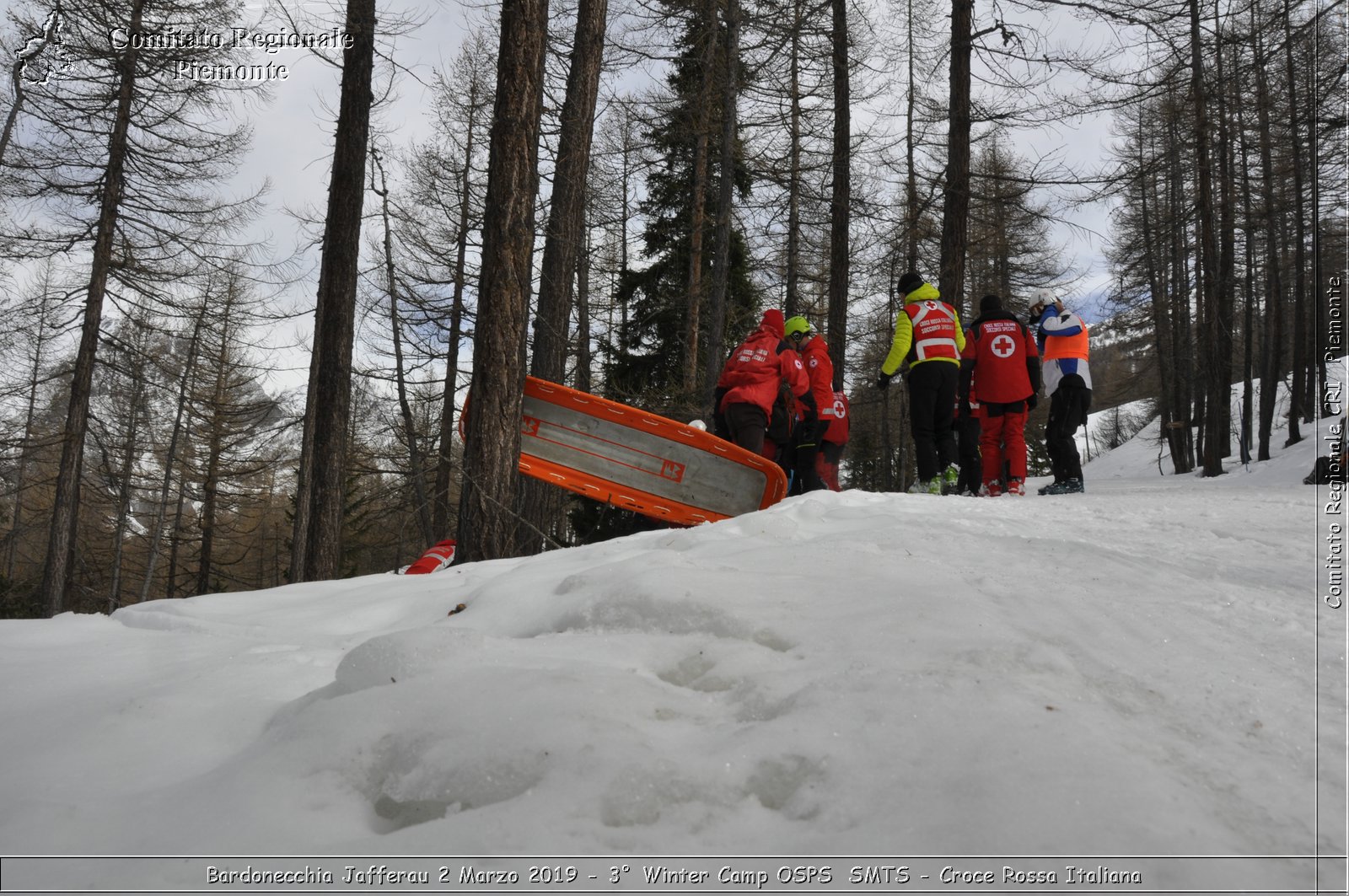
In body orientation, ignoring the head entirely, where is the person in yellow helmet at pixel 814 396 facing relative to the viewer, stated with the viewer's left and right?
facing to the left of the viewer

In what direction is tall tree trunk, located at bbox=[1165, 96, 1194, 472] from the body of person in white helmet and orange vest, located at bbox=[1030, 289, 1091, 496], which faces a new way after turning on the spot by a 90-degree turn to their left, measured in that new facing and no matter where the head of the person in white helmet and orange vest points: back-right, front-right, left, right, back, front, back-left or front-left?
back

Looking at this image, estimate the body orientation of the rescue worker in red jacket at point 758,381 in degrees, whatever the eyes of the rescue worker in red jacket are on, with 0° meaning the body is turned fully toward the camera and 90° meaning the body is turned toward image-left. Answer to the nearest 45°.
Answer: approximately 225°

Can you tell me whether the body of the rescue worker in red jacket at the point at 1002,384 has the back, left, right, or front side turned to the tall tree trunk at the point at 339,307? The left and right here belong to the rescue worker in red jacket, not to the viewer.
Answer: left

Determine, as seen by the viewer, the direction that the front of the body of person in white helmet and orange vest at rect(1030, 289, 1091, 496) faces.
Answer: to the viewer's left

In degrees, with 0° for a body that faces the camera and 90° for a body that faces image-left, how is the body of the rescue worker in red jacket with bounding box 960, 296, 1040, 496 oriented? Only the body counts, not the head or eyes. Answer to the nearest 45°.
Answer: approximately 180°

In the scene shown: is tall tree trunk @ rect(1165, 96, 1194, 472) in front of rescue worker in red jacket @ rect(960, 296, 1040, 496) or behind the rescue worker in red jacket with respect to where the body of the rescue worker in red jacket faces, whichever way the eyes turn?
in front

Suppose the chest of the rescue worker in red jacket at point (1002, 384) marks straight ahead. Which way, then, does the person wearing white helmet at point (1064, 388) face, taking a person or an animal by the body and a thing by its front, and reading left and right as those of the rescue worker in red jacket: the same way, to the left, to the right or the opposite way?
to the left

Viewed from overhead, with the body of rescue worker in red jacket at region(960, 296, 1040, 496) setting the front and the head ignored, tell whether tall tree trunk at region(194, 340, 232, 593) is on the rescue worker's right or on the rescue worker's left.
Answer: on the rescue worker's left
